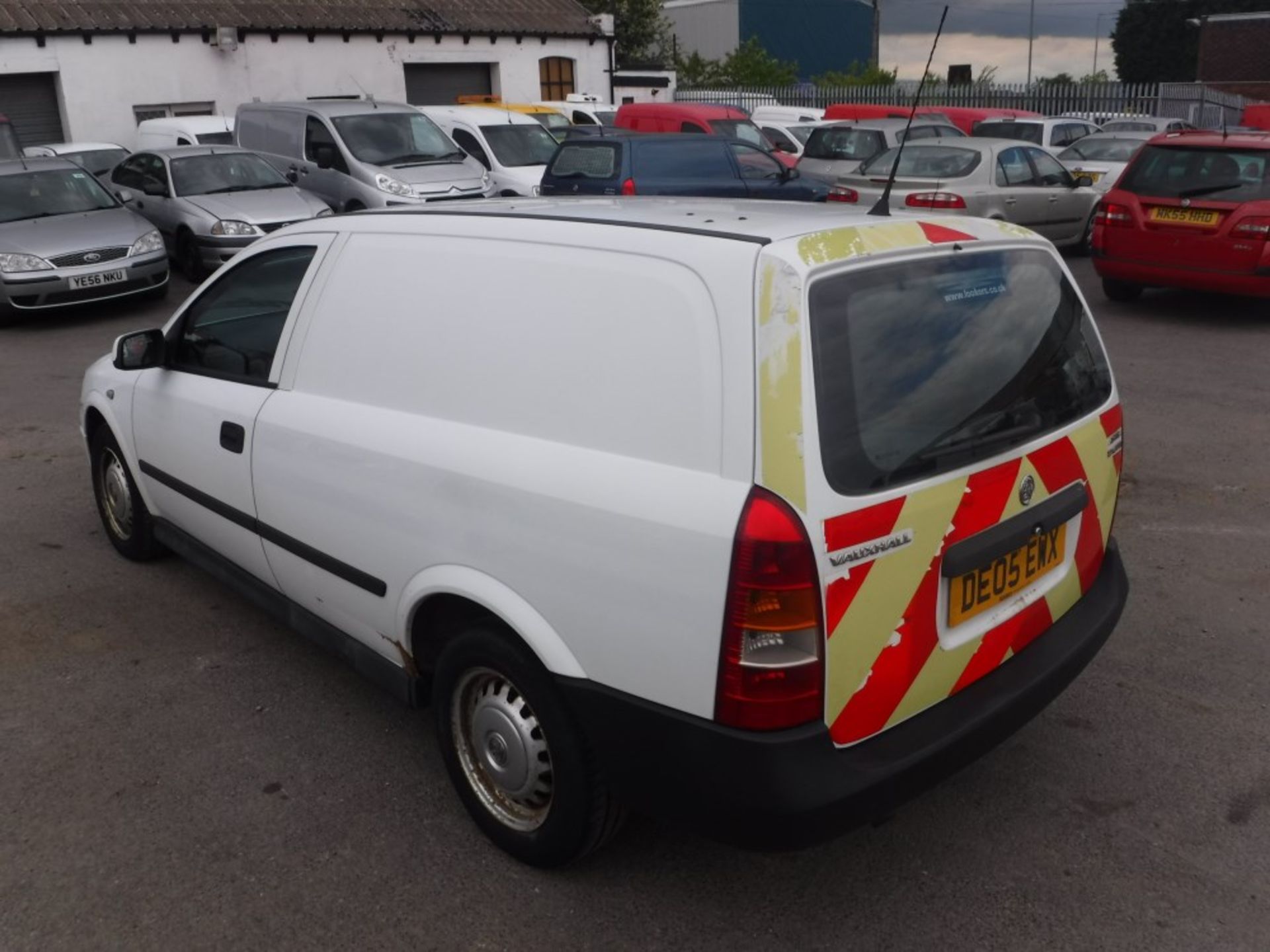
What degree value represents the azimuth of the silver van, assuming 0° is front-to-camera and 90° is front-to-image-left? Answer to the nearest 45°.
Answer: approximately 315°

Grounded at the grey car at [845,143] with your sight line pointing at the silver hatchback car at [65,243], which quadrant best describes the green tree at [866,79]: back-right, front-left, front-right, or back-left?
back-right

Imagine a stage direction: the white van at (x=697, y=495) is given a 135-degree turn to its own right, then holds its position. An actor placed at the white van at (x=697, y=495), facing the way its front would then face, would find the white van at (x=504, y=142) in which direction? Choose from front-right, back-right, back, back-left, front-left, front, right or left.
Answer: left

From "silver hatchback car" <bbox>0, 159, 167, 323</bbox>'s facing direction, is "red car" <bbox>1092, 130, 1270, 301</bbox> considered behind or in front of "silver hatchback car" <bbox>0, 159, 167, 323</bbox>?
in front

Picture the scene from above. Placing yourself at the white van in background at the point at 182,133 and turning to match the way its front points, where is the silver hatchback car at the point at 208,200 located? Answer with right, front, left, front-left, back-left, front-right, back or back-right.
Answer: front-right

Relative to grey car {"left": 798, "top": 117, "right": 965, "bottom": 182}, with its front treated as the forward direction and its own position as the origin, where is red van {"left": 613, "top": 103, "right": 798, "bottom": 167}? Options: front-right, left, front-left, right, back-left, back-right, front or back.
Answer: left

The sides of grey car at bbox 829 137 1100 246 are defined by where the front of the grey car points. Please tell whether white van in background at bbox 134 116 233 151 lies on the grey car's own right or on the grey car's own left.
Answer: on the grey car's own left

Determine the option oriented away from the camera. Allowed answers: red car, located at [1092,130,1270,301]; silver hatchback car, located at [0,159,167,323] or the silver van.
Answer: the red car

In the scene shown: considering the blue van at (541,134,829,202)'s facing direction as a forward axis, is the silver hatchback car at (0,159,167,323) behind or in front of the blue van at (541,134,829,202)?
behind

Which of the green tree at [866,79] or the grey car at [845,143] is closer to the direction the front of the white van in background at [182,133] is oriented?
the grey car

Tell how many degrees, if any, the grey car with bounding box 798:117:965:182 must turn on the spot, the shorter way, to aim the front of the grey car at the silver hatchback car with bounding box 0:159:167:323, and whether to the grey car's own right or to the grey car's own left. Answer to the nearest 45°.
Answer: approximately 180°

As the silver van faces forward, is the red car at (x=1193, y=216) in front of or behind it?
in front

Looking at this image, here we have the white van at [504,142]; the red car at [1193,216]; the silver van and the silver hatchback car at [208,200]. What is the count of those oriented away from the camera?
1

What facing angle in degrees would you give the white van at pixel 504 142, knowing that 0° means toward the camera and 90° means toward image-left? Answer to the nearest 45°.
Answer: approximately 315°
